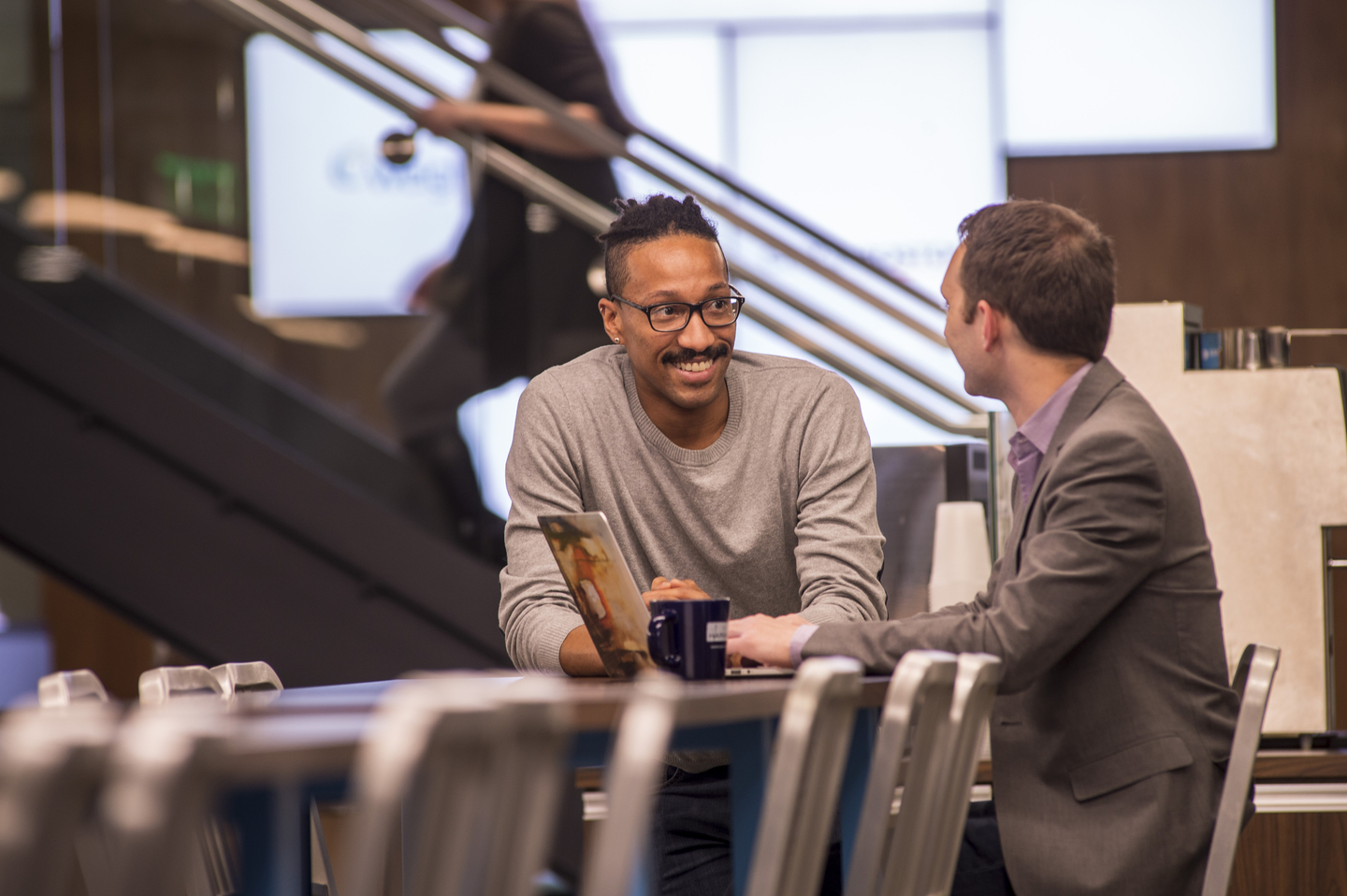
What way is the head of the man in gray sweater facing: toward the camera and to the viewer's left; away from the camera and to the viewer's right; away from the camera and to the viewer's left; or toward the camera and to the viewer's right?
toward the camera and to the viewer's right

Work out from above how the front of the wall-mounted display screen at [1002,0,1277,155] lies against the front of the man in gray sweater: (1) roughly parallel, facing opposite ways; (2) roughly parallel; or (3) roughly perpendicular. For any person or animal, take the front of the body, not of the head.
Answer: roughly parallel

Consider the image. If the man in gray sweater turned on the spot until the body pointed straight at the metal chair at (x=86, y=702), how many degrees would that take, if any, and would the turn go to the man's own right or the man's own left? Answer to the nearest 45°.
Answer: approximately 45° to the man's own right

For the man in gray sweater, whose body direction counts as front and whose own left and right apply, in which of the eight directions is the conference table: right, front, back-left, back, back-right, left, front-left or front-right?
front

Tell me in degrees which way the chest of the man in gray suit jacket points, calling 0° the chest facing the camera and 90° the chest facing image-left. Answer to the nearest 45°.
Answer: approximately 90°

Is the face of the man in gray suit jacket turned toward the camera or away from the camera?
away from the camera

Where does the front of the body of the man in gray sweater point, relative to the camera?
toward the camera

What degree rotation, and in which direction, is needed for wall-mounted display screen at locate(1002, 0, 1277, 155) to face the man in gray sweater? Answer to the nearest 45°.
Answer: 0° — it already faces them

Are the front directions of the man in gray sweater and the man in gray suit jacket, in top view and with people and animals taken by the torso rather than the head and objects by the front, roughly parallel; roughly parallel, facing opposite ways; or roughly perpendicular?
roughly perpendicular

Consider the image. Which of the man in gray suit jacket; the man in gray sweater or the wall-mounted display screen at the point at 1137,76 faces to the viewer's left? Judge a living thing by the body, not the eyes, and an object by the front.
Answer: the man in gray suit jacket

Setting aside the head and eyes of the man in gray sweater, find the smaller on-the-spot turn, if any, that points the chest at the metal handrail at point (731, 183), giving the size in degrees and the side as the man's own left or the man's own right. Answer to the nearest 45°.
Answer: approximately 180°

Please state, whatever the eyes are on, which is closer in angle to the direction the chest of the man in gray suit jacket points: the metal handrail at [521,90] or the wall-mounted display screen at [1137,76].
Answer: the metal handrail

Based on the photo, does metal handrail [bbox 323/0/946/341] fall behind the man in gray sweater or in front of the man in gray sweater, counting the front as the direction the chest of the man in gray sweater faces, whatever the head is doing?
behind

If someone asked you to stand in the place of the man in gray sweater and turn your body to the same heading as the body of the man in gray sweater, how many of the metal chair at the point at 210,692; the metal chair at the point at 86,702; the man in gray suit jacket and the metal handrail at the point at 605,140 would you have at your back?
1

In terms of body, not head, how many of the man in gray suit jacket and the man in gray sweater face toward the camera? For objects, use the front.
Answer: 1
